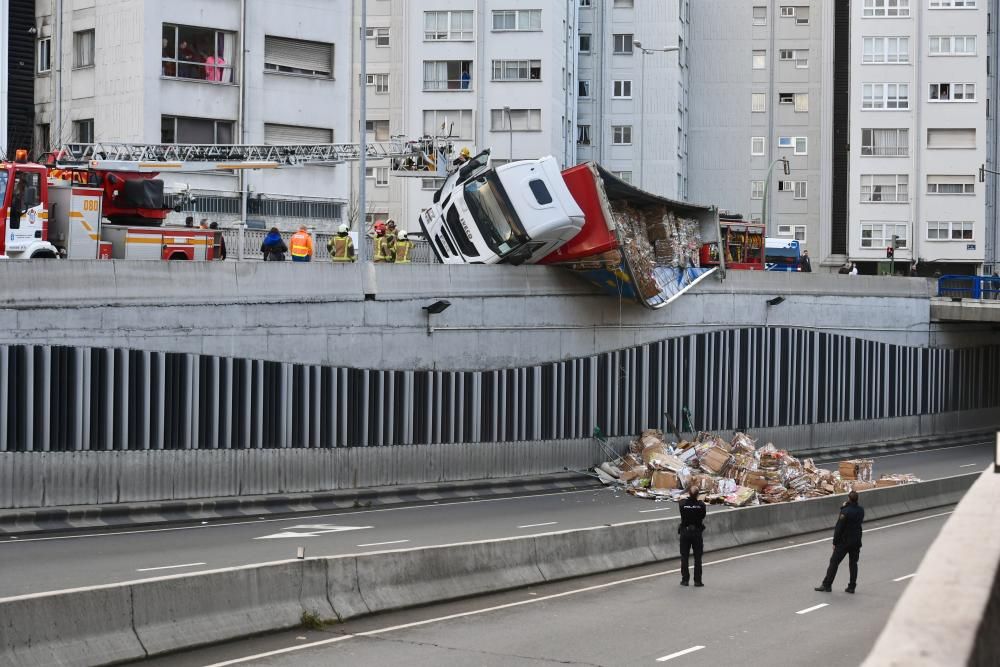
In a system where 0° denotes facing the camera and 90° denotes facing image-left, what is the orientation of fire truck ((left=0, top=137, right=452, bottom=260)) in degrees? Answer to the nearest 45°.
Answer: approximately 90°

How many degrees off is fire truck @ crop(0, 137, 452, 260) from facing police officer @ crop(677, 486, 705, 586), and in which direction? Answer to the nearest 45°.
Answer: approximately 135° to its left

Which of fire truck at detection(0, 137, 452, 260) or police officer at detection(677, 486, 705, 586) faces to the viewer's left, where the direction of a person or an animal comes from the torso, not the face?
the fire truck

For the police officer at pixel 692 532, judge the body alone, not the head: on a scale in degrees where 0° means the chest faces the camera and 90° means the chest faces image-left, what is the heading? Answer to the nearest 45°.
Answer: approximately 180°

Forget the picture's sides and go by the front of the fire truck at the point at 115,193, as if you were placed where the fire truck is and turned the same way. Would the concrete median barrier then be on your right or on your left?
on your left

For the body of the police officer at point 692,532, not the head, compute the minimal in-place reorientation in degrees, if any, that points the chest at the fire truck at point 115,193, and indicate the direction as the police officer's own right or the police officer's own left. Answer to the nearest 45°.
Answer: approximately 45° to the police officer's own left

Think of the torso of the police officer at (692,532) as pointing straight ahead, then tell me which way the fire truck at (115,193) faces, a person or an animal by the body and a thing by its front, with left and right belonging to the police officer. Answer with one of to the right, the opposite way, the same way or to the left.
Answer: to the left

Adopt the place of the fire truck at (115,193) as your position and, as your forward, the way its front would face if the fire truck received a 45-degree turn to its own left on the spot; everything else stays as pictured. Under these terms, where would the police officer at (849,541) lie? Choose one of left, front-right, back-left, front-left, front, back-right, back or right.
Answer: left

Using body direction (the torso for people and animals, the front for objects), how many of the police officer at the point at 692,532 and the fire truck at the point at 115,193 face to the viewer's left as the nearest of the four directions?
1
